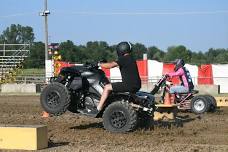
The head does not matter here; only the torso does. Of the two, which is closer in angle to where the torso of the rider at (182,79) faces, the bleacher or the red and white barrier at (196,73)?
the bleacher

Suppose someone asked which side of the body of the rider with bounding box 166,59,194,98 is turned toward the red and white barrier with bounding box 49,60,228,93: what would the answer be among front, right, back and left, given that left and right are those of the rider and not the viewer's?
right

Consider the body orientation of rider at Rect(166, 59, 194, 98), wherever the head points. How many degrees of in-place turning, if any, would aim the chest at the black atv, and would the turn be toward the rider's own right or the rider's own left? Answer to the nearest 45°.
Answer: approximately 45° to the rider's own left

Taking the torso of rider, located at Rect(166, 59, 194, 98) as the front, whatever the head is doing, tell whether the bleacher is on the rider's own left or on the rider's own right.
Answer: on the rider's own right

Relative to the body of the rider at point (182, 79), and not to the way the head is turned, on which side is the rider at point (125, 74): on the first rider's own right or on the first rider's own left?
on the first rider's own left

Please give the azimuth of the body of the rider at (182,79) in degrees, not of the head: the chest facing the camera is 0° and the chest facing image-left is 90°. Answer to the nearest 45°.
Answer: approximately 90°
